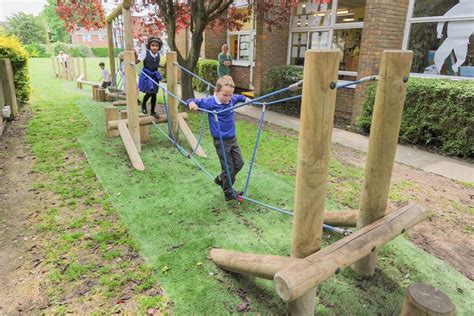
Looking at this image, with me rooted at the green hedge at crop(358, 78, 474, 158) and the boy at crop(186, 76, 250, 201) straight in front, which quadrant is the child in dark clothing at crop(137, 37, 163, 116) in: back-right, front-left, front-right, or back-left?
front-right

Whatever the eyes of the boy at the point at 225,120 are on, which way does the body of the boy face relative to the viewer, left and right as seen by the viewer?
facing the viewer and to the right of the viewer

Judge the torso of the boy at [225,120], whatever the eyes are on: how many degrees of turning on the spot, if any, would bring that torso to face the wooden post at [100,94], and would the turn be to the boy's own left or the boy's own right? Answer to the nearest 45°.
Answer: approximately 180°

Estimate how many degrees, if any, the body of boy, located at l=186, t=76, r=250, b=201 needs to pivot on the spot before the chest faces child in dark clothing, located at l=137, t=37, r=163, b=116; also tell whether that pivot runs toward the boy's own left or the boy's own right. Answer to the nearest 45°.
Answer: approximately 180°

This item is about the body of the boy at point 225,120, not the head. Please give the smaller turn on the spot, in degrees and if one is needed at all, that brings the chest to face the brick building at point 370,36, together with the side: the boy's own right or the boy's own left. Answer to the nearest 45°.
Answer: approximately 90° to the boy's own left

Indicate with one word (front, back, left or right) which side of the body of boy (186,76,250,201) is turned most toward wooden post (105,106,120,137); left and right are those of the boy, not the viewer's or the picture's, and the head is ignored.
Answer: back

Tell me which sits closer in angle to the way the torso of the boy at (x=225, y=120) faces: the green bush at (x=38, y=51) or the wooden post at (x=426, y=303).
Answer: the wooden post

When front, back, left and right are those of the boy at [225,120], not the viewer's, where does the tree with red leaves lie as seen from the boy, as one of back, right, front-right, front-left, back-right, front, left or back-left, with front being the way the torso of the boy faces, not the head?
back-left

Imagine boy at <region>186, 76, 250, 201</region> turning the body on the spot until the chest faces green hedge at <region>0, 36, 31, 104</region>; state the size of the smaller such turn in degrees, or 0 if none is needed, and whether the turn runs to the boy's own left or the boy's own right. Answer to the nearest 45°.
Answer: approximately 180°

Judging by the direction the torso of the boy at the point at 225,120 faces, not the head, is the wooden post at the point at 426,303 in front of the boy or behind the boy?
in front

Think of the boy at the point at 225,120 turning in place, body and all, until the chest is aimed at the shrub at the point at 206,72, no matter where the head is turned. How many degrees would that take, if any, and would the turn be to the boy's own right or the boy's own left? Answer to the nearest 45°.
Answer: approximately 135° to the boy's own left

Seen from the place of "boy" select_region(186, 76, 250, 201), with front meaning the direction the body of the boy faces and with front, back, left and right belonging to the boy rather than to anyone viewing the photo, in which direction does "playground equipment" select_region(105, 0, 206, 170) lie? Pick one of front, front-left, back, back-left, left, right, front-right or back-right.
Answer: back

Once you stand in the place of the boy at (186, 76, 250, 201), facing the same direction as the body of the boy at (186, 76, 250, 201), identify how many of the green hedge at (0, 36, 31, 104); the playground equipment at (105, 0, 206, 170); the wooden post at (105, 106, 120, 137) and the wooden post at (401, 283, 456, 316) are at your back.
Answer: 3
